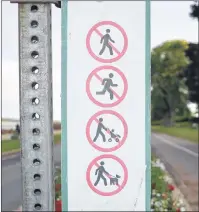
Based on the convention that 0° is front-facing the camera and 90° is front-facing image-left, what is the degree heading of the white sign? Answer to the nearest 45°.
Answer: approximately 0°

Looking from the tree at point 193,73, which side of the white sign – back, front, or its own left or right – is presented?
back

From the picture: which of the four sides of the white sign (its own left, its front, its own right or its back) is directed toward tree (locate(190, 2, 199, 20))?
back
